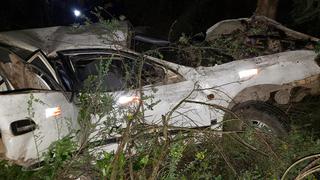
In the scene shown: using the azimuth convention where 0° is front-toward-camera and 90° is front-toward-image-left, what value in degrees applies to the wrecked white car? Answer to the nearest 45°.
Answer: approximately 270°

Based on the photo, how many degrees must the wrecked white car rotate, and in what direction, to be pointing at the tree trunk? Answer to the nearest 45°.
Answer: approximately 45° to its left
